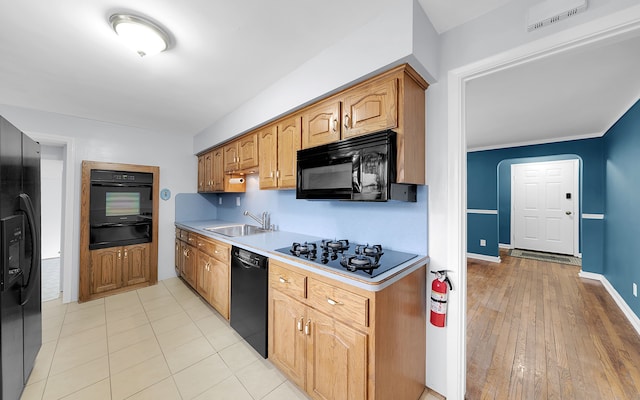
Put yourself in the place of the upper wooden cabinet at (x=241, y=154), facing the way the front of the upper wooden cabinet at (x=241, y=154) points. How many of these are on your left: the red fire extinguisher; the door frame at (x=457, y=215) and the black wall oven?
2

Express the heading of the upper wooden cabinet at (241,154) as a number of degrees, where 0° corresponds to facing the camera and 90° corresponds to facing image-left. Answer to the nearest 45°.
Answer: approximately 45°

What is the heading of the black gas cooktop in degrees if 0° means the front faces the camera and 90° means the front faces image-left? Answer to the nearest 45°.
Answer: approximately 45°

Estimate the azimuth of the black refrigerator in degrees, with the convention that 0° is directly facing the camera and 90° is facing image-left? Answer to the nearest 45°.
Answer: approximately 270°

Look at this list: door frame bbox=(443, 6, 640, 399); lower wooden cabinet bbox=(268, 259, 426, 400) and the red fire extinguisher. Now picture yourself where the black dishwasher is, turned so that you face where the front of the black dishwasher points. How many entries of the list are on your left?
3

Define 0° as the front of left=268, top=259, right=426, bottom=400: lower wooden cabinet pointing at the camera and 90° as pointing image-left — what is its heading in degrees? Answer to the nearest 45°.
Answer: approximately 45°
